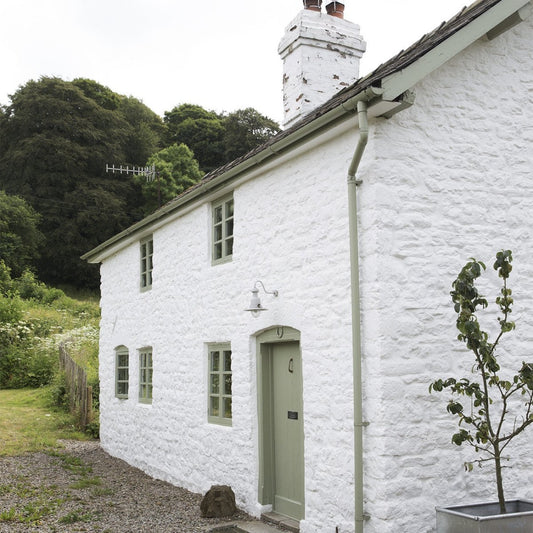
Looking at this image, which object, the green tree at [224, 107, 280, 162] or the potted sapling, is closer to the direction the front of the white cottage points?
the potted sapling

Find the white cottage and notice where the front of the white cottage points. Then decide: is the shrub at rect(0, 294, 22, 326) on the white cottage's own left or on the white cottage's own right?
on the white cottage's own right

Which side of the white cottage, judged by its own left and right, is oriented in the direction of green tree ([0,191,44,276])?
right

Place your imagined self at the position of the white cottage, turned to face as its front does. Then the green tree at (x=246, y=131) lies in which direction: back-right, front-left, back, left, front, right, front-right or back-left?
back-right

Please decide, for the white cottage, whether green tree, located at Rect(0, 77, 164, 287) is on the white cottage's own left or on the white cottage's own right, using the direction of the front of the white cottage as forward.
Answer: on the white cottage's own right

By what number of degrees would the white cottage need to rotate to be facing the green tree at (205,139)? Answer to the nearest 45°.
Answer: approximately 135° to its right

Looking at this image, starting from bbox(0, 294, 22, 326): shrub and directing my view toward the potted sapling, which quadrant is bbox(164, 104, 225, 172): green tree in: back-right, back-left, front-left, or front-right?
back-left

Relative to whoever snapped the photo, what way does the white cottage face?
facing the viewer and to the left of the viewer
